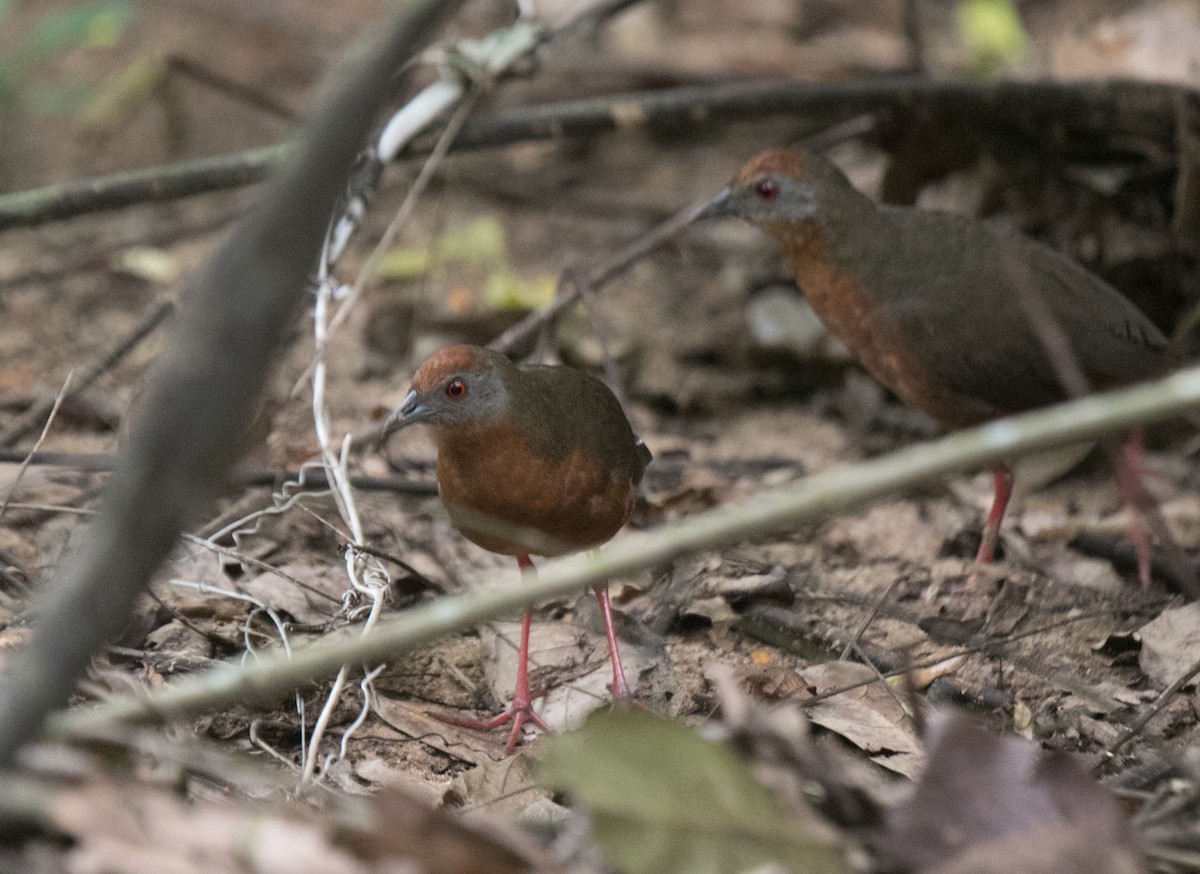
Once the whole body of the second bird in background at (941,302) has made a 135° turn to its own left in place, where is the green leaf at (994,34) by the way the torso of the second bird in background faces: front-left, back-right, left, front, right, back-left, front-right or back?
back-left

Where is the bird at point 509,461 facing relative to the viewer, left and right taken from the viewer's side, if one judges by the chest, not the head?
facing the viewer and to the left of the viewer

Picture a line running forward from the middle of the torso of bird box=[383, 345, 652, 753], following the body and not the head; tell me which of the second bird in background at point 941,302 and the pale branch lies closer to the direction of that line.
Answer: the pale branch

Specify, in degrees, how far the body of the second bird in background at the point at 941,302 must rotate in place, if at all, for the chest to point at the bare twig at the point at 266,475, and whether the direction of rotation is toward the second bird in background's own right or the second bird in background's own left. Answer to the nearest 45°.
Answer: approximately 45° to the second bird in background's own left

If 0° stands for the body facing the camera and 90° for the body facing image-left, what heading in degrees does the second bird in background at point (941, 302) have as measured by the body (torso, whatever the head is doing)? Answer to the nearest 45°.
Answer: approximately 90°

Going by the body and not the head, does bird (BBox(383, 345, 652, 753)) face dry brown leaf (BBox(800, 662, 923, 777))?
no

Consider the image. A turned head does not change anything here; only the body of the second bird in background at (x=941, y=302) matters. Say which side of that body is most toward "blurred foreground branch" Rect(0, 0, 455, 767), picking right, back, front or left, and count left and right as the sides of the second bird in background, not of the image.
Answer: left

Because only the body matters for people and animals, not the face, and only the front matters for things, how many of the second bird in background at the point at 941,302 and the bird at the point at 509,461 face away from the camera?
0

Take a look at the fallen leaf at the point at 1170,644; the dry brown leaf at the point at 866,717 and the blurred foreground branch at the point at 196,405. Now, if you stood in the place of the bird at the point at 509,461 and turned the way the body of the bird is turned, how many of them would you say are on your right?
0

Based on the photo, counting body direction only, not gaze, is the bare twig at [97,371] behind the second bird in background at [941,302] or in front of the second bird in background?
in front

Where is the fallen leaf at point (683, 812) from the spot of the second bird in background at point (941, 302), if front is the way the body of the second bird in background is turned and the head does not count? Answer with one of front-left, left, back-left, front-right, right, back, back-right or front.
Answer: left

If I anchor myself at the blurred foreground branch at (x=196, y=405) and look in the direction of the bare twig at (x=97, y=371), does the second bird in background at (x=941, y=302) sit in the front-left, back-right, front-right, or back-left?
front-right
